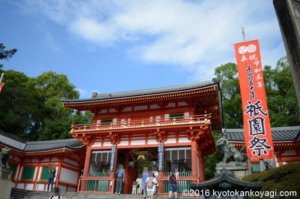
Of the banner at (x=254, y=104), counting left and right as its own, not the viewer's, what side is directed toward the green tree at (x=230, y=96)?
back

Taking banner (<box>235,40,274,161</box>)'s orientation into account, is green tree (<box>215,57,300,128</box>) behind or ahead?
behind

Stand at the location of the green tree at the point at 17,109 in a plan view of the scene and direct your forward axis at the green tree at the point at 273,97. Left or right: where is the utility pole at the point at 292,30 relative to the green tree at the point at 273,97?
right

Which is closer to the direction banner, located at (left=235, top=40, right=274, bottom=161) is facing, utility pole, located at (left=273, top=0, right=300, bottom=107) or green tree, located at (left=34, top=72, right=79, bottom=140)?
the utility pole

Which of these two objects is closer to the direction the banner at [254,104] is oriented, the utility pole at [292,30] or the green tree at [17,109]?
the utility pole

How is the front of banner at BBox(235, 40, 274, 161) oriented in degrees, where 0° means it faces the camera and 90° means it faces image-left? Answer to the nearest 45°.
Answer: approximately 0°

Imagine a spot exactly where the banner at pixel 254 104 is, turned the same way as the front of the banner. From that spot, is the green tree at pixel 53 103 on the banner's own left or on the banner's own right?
on the banner's own right

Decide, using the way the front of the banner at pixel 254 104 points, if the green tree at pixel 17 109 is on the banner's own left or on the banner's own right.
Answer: on the banner's own right
